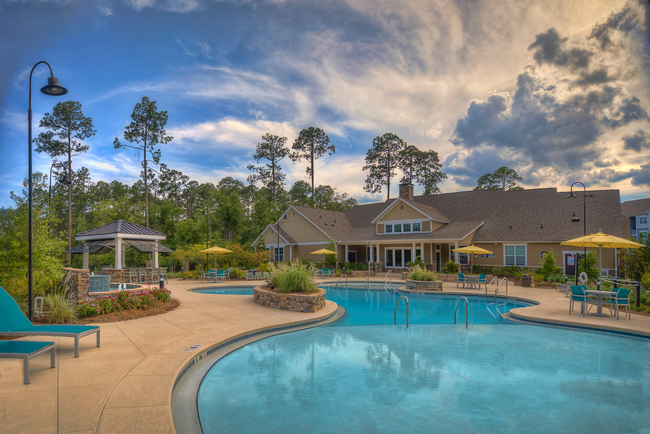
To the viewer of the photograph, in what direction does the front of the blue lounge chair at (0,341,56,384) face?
facing to the right of the viewer

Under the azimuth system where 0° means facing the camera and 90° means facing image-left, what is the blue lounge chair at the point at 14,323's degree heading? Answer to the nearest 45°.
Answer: approximately 270°

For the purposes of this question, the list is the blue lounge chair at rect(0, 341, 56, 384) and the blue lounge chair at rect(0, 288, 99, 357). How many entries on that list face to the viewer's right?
2

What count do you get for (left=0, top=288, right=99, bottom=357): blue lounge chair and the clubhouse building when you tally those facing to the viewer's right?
1

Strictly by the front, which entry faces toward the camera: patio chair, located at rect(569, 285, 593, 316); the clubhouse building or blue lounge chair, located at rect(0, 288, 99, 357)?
the clubhouse building

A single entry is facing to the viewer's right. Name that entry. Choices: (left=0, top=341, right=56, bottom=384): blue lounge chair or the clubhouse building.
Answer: the blue lounge chair

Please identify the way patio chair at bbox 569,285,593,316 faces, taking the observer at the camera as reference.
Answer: facing away from the viewer and to the right of the viewer

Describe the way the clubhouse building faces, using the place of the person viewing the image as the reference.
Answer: facing the viewer
